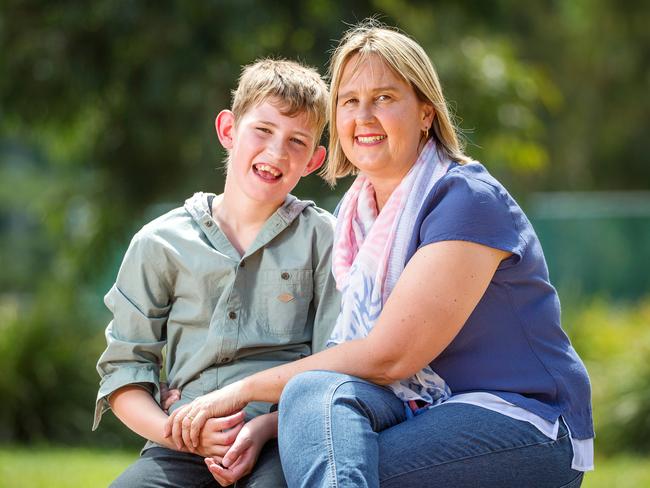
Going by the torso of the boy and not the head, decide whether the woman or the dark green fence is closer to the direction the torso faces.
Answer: the woman

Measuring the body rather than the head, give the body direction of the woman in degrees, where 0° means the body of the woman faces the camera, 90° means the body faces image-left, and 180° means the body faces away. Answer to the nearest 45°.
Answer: approximately 45°

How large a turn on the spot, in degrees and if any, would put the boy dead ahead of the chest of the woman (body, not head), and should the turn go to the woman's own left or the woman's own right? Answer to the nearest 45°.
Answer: approximately 90° to the woman's own right

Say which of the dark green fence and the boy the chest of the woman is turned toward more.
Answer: the boy

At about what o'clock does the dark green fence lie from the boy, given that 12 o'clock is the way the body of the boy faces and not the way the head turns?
The dark green fence is roughly at 7 o'clock from the boy.

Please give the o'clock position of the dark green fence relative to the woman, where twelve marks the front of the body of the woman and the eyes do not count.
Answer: The dark green fence is roughly at 5 o'clock from the woman.

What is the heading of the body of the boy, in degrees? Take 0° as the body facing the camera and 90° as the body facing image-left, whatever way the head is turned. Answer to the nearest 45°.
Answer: approximately 0°

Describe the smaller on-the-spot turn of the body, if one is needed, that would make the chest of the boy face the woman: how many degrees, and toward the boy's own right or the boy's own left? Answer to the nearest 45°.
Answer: approximately 45° to the boy's own left
